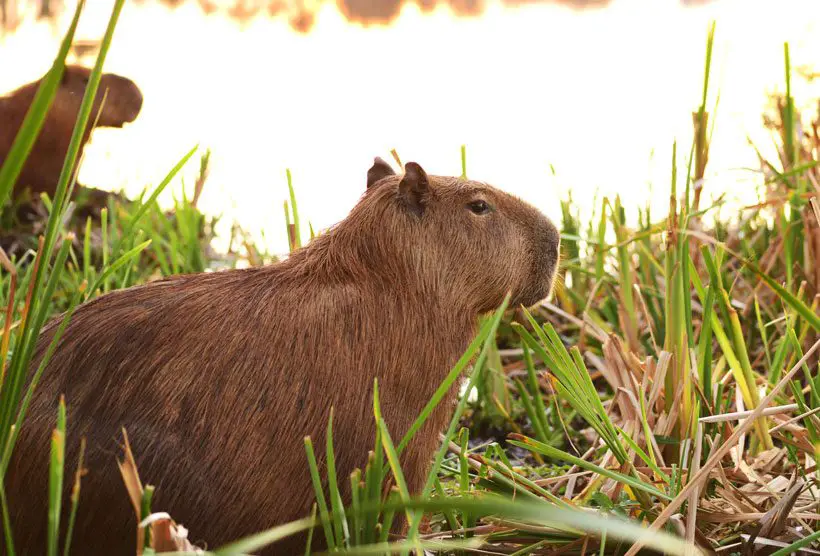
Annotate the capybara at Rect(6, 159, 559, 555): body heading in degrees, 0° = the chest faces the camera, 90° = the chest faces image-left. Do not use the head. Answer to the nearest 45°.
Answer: approximately 270°

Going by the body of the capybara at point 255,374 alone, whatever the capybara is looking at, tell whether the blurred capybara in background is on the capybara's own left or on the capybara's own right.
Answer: on the capybara's own left

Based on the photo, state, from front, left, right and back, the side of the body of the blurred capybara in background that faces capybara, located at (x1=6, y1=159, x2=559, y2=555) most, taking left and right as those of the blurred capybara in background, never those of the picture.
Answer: right

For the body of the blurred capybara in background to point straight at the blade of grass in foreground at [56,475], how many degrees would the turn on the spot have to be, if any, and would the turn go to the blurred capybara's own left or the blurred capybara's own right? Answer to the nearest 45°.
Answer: approximately 90° to the blurred capybara's own right

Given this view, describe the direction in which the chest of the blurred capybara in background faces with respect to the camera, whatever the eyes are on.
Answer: to the viewer's right

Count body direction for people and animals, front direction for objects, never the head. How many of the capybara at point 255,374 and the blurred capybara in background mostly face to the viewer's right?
2
